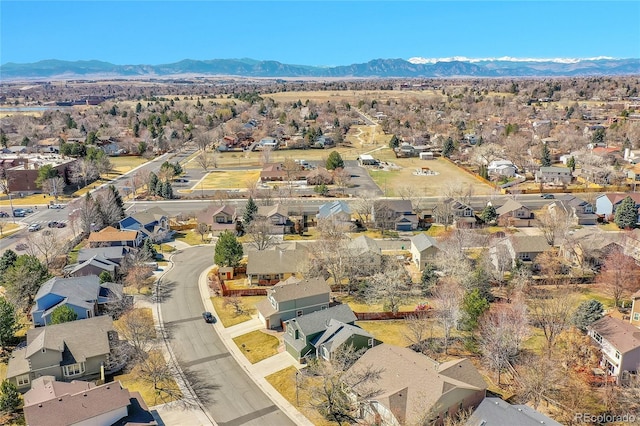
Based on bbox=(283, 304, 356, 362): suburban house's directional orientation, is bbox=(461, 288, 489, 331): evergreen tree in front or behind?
behind

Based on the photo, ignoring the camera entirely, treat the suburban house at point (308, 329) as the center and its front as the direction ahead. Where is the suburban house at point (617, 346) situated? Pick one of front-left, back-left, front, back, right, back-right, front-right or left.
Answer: back-left

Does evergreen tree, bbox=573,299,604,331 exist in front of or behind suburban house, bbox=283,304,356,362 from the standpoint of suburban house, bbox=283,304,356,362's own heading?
behind

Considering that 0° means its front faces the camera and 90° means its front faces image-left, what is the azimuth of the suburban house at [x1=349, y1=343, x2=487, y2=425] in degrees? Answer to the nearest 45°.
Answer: approximately 45°

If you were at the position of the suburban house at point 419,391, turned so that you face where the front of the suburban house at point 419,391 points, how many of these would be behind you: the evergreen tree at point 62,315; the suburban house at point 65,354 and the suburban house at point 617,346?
1

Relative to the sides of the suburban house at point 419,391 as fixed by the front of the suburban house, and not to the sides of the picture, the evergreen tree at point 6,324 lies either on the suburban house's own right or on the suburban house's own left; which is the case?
on the suburban house's own right

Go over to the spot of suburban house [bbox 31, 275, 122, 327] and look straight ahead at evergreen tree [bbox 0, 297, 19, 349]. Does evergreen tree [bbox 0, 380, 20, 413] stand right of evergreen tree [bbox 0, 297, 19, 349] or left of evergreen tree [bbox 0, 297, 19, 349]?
left

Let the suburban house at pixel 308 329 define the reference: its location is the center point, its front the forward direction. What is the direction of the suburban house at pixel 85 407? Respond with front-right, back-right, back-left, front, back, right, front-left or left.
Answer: front

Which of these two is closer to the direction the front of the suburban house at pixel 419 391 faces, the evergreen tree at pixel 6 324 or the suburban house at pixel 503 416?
the evergreen tree

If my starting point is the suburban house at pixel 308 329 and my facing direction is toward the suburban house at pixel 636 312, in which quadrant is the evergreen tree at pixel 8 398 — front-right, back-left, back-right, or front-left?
back-right

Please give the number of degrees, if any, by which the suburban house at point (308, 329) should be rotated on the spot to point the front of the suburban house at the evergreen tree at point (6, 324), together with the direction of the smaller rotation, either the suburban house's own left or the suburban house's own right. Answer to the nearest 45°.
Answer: approximately 45° to the suburban house's own right

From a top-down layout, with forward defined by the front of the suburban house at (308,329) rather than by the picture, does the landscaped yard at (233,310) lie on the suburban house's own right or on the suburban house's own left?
on the suburban house's own right

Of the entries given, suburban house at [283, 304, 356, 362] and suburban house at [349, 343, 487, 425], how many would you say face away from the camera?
0
